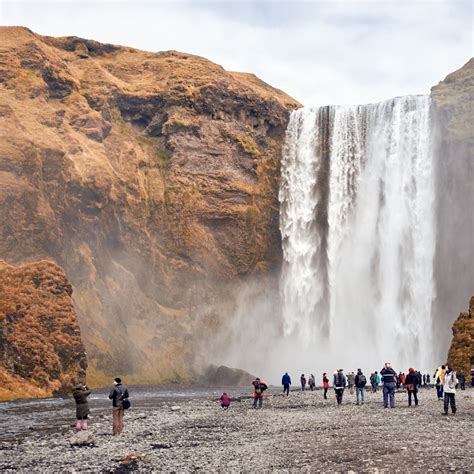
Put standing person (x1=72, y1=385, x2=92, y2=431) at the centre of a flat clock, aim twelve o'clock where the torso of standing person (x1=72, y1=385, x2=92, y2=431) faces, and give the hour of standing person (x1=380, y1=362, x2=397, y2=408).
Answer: standing person (x1=380, y1=362, x2=397, y2=408) is roughly at 1 o'clock from standing person (x1=72, y1=385, x2=92, y2=431).

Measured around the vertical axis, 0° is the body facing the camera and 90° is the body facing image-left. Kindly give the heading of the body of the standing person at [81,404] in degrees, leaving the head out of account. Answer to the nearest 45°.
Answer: approximately 225°

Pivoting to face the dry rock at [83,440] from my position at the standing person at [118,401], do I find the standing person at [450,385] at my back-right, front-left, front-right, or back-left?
back-left

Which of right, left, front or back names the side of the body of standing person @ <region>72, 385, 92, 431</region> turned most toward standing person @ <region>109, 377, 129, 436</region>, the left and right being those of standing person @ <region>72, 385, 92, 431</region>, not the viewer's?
right
